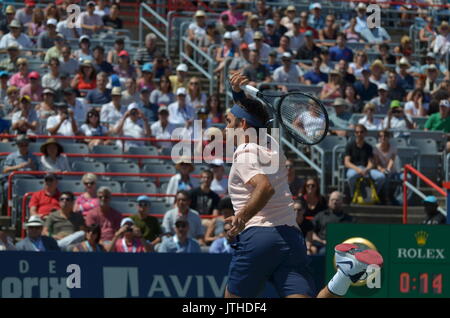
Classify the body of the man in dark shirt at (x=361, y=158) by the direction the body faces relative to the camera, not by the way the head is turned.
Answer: toward the camera

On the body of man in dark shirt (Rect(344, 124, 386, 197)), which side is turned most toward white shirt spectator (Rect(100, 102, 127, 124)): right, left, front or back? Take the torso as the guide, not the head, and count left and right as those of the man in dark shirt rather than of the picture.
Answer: right

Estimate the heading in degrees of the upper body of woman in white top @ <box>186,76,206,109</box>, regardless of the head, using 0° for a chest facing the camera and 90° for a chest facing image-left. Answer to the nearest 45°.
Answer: approximately 0°

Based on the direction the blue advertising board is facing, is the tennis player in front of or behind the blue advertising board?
in front

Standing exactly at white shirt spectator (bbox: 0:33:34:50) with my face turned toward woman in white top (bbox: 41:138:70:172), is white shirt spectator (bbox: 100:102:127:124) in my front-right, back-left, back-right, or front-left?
front-left

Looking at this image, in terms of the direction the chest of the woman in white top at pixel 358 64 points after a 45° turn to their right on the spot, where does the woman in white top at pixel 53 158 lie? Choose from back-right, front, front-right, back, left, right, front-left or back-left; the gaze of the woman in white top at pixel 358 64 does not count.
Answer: front-left

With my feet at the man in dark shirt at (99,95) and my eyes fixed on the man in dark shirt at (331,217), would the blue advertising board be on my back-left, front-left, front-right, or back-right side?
front-right

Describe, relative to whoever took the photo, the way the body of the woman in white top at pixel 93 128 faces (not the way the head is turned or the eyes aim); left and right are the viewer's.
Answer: facing the viewer

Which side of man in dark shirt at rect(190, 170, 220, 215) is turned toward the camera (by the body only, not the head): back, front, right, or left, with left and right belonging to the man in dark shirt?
front

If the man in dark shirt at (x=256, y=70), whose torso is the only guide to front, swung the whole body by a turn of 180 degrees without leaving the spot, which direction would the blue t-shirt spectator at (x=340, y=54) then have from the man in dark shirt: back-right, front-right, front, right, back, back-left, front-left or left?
front-right

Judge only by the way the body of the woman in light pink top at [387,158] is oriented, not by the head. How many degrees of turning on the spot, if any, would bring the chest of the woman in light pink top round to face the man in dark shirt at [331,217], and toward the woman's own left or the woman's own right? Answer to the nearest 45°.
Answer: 0° — they already face them

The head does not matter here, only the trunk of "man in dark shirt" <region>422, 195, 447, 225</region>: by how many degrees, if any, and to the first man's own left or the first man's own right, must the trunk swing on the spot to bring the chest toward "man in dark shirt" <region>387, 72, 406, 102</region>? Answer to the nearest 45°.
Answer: approximately 135° to the first man's own right

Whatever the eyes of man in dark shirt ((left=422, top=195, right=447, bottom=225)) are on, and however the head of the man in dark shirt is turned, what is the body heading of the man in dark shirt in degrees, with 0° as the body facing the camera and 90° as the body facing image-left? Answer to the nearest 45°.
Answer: approximately 45°
